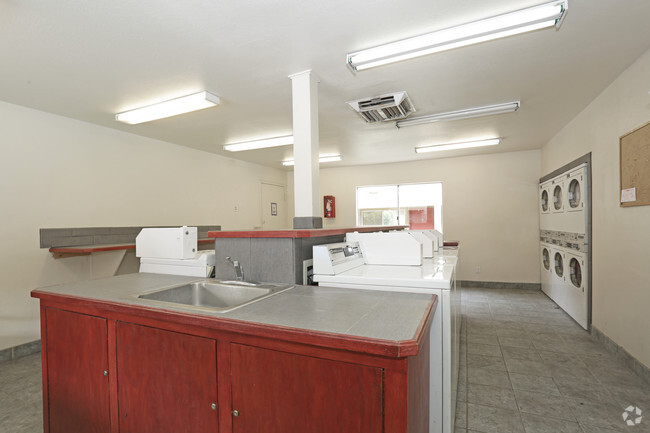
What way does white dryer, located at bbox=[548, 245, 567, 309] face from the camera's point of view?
to the viewer's left

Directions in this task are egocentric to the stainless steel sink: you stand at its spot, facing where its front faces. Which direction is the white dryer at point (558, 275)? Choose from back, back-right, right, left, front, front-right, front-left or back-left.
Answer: back-left

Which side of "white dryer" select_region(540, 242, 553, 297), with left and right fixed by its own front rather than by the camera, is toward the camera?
left

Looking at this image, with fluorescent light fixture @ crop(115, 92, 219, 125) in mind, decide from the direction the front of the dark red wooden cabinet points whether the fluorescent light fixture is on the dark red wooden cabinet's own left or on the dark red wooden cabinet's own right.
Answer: on the dark red wooden cabinet's own right

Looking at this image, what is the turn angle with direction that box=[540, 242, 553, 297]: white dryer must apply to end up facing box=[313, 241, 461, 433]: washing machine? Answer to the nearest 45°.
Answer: approximately 90° to its left

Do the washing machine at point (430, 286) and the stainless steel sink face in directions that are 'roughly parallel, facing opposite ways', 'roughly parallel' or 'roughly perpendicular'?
roughly perpendicular

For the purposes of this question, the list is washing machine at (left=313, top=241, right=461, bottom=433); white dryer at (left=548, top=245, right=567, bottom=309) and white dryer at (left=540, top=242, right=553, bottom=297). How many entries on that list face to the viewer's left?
2

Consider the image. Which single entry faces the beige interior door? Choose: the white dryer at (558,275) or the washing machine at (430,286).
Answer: the white dryer

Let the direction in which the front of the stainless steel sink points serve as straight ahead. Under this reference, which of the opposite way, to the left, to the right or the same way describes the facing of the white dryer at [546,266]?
to the right

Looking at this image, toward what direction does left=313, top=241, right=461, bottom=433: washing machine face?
to the viewer's right

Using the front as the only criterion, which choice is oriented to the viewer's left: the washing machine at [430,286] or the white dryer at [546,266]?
the white dryer
